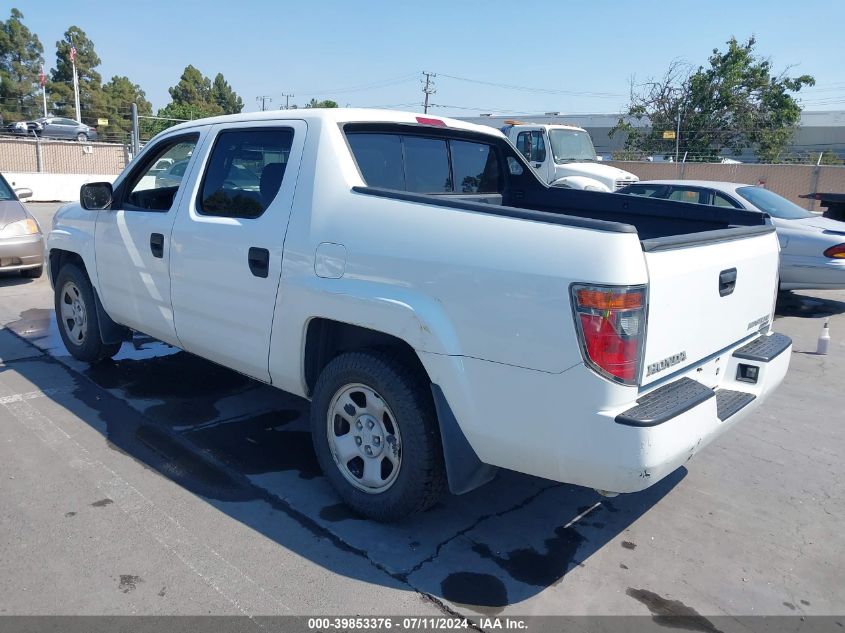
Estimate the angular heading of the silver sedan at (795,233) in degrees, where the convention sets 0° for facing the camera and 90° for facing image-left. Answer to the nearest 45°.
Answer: approximately 135°

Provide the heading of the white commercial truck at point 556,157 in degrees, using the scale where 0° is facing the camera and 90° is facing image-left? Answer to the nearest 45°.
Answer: approximately 315°

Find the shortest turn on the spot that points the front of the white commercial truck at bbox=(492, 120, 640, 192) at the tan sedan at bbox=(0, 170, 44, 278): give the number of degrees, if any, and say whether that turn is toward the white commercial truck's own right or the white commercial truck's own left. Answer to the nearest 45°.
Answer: approximately 90° to the white commercial truck's own right

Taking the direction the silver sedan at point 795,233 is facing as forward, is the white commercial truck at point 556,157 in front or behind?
in front

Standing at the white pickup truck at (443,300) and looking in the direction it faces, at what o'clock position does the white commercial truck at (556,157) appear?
the white commercial truck at (556,157) is roughly at 2 o'clock from the white pickup truck at (443,300).

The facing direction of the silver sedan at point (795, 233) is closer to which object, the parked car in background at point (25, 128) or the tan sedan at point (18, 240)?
the parked car in background

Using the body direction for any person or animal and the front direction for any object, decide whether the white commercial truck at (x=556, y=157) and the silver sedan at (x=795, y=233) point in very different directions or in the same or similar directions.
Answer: very different directions

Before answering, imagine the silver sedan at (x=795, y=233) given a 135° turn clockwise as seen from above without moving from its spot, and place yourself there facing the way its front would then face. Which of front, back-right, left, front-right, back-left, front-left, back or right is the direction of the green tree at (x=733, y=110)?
left

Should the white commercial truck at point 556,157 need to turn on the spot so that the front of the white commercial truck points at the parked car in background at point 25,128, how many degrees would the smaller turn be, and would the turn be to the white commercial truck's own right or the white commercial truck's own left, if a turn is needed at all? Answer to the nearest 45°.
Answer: approximately 180°

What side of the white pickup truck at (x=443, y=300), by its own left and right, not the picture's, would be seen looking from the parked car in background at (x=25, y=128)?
front

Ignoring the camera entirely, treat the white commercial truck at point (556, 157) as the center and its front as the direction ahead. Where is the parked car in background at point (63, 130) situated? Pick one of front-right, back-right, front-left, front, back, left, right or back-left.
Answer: back

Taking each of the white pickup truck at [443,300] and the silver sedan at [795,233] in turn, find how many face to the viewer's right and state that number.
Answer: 0

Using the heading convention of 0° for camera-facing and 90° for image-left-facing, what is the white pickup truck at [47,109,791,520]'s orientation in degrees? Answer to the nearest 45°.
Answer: approximately 135°

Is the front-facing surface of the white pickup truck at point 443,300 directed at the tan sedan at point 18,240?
yes

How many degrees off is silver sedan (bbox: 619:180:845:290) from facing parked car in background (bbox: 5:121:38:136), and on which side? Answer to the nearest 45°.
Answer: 0° — it already faces it

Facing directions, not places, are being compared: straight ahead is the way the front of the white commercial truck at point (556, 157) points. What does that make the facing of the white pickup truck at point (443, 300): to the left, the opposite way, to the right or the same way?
the opposite way
